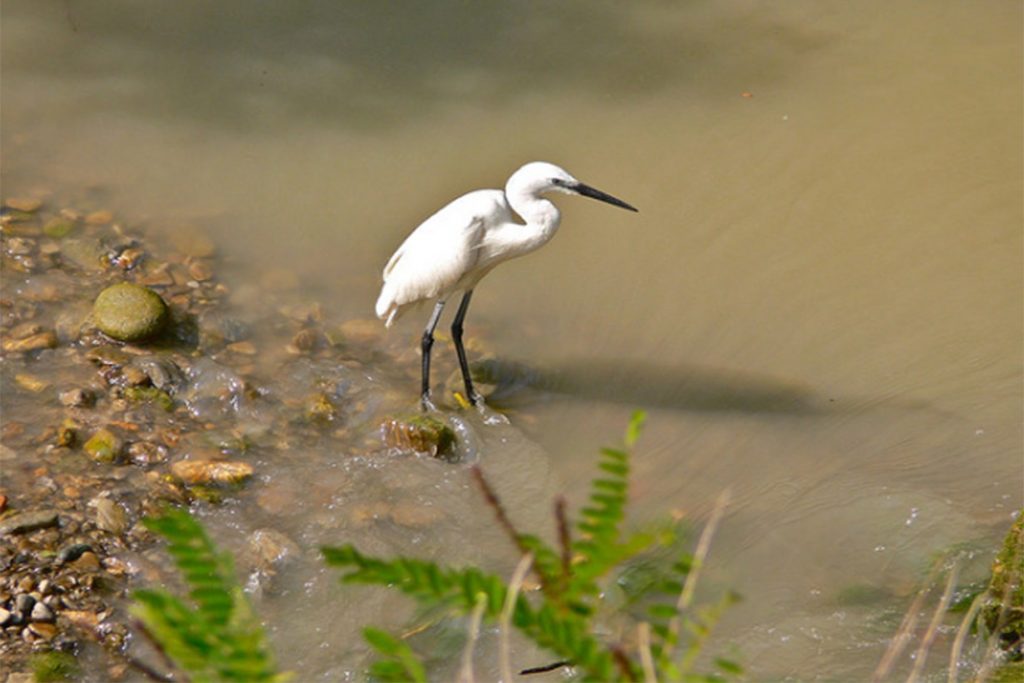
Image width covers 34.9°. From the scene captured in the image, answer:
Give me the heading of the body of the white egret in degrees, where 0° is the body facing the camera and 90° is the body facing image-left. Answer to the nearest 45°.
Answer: approximately 270°

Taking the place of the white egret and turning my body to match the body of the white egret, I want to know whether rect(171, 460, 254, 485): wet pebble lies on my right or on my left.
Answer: on my right

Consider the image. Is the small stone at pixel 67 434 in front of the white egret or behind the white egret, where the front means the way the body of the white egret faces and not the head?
behind

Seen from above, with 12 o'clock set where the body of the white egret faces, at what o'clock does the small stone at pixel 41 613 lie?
The small stone is roughly at 4 o'clock from the white egret.

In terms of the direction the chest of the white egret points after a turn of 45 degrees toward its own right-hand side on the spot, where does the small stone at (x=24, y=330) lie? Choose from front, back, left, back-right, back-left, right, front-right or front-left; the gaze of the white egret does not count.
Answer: back-right

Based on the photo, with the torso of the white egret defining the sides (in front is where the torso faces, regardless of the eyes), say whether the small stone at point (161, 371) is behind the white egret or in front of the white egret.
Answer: behind

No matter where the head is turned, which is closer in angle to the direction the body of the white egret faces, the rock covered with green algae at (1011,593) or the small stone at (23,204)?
the rock covered with green algae

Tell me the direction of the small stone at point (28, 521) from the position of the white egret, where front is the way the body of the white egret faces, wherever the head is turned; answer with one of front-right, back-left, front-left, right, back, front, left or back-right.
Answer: back-right

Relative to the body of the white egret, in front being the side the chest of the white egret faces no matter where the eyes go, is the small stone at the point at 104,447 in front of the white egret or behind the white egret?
behind

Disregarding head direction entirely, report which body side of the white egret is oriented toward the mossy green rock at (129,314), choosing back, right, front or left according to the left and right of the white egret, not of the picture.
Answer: back

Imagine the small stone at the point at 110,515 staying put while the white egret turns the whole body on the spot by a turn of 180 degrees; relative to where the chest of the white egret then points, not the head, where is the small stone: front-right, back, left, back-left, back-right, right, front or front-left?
front-left
